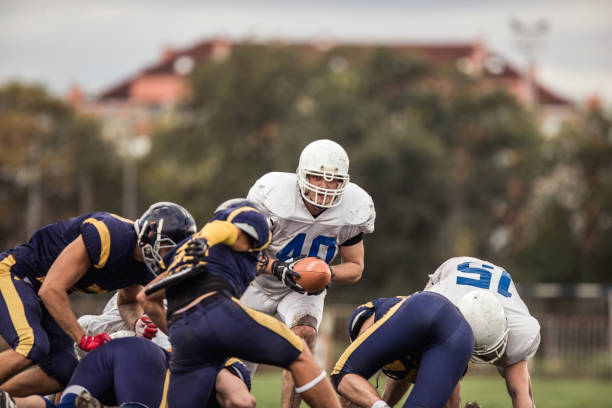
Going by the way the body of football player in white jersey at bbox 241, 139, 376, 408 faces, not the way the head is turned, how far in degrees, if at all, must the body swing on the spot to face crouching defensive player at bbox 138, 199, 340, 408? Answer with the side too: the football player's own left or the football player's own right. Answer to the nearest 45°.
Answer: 0° — they already face them

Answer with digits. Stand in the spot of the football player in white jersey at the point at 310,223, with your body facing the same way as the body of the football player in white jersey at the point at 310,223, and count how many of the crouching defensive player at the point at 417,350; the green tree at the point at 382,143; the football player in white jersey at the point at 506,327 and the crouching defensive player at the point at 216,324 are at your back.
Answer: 1

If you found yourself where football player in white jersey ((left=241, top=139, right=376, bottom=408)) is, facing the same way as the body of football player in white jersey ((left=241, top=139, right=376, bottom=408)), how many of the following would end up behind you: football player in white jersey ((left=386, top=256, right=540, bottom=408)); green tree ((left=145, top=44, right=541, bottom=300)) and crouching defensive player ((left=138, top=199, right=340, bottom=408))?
1

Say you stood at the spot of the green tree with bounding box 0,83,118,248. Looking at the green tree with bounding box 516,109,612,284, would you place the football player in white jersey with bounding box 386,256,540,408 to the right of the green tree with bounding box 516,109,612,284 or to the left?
right

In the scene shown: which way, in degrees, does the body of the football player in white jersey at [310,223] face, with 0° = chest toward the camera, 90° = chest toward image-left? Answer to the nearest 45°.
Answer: approximately 0°

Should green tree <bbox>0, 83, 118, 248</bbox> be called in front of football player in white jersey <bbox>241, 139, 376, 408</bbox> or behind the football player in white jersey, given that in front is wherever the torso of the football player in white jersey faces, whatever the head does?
behind

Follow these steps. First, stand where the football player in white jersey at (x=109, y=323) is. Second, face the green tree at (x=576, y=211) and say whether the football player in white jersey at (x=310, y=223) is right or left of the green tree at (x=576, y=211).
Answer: right

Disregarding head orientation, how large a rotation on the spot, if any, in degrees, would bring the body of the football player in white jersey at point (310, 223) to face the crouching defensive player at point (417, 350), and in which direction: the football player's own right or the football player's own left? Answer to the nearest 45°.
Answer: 0° — they already face them

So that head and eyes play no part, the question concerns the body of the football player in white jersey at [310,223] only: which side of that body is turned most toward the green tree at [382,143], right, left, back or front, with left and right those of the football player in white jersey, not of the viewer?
back

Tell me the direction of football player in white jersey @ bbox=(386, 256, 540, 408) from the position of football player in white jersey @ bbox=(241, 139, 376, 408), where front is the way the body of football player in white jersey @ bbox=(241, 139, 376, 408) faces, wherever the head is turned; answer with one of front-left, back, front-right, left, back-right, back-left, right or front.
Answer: front-left

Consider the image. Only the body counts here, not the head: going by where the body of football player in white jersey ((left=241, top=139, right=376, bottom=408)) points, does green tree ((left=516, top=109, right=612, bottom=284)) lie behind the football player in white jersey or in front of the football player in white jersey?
behind

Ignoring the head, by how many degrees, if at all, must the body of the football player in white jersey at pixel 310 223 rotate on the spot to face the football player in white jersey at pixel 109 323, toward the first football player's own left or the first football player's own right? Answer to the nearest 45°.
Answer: approximately 90° to the first football player's own right
